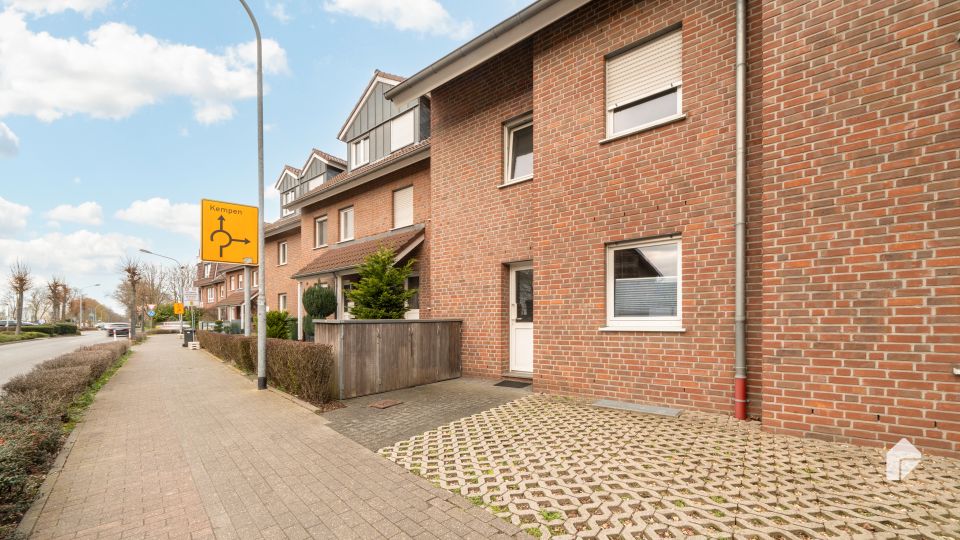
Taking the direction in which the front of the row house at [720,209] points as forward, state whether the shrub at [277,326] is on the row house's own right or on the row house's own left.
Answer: on the row house's own right

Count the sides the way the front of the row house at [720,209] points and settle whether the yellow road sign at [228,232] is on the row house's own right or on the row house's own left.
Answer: on the row house's own right

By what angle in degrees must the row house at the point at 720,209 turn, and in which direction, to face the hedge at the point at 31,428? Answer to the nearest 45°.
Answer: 0° — it already faces it

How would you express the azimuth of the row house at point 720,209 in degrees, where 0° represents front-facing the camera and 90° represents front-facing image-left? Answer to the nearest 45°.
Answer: approximately 45°

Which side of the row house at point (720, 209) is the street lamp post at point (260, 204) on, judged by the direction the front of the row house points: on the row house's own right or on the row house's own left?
on the row house's own right
